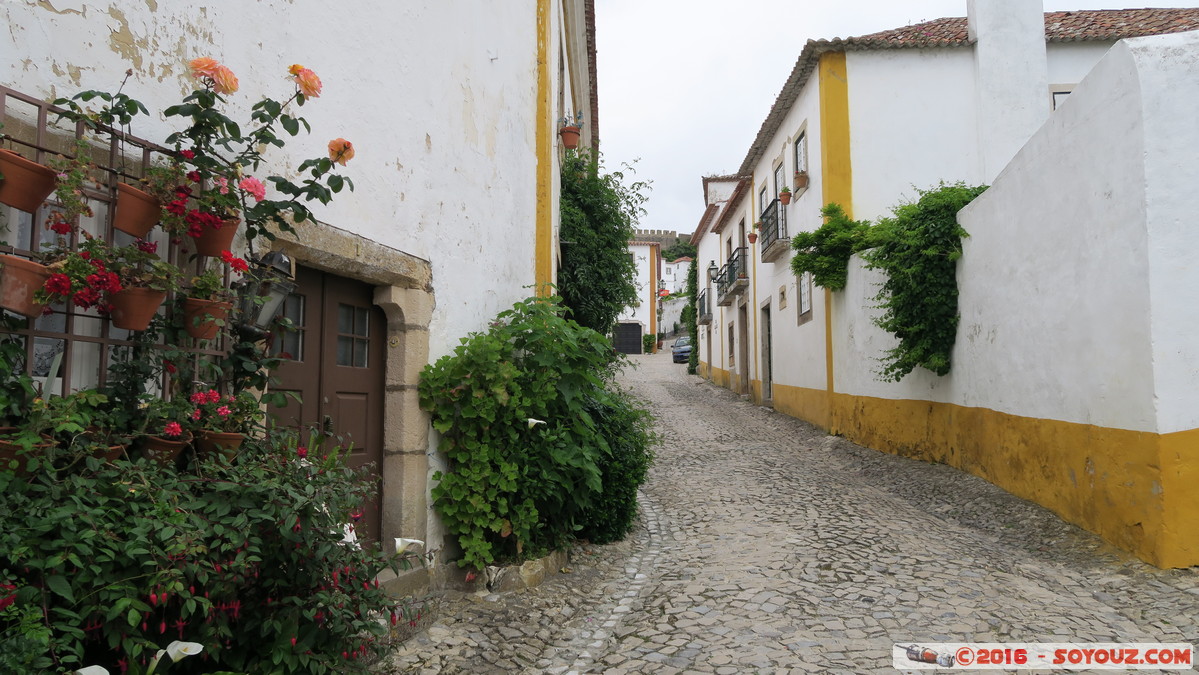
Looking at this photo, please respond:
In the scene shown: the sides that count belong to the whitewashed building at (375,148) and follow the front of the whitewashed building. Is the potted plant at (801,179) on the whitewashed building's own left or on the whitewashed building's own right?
on the whitewashed building's own left

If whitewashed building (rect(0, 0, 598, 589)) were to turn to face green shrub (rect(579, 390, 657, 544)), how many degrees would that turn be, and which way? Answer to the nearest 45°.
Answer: approximately 90° to its left

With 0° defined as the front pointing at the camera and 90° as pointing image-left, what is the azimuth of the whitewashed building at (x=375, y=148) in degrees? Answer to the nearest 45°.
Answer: approximately 315°

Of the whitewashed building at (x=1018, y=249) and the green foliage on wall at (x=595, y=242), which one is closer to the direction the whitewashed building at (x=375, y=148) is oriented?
the whitewashed building
